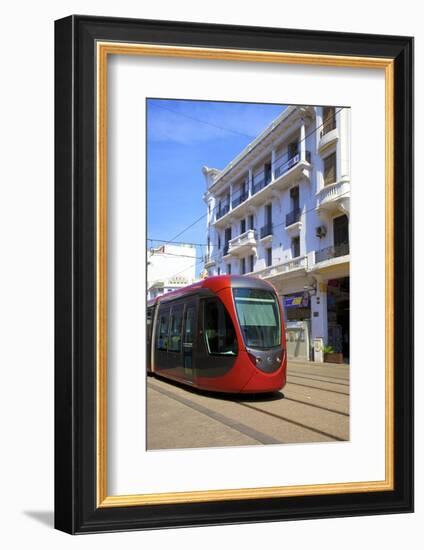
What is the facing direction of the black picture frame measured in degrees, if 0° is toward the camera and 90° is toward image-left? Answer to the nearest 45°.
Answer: approximately 315°
